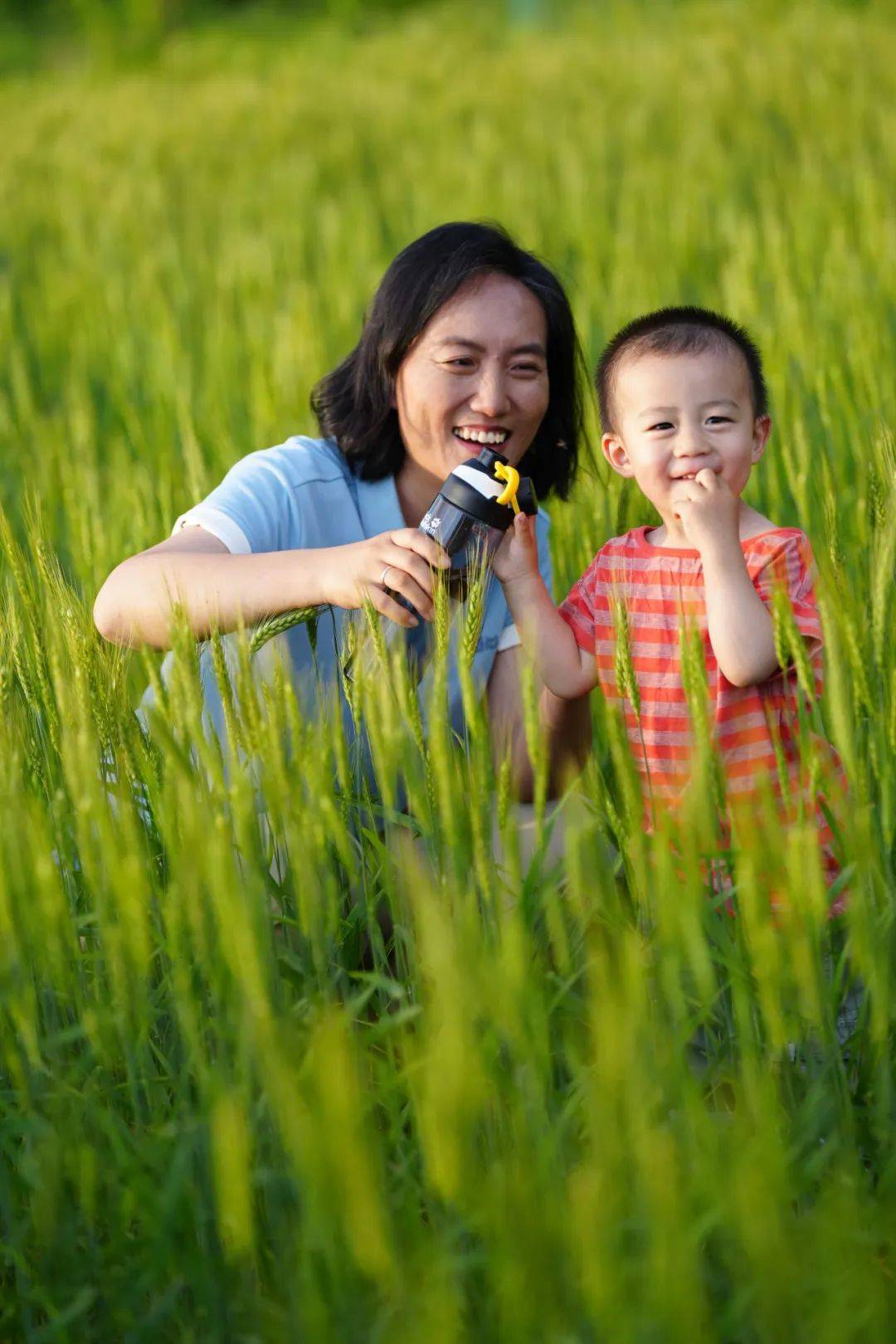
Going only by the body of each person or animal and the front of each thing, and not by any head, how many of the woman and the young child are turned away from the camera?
0

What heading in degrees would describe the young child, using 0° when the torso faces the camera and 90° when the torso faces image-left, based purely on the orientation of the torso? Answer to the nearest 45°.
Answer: approximately 0°

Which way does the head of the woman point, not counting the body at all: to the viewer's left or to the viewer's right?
to the viewer's right

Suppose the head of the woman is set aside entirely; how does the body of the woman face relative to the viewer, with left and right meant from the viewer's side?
facing the viewer and to the right of the viewer
